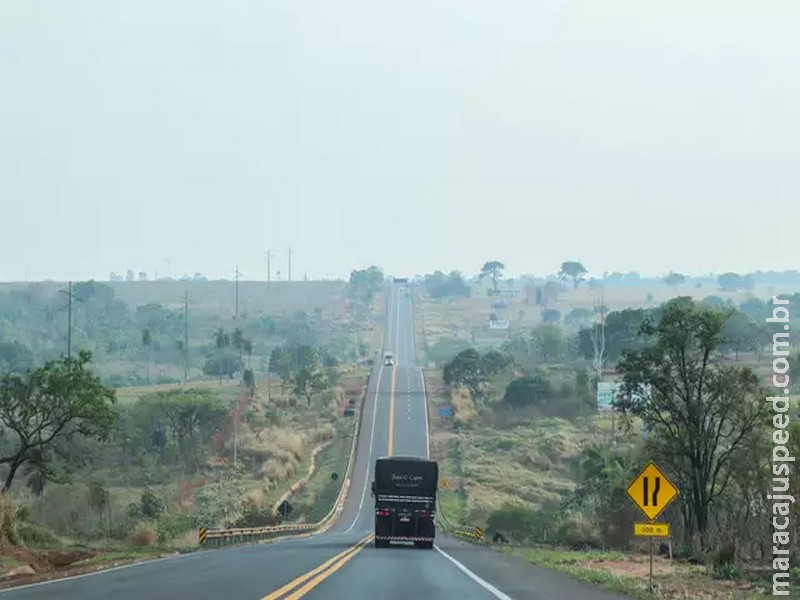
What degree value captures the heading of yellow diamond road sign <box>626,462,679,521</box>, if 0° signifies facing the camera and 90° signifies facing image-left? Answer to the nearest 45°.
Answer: approximately 0°

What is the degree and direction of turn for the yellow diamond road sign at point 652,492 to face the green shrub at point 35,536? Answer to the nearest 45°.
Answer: approximately 135° to its right
